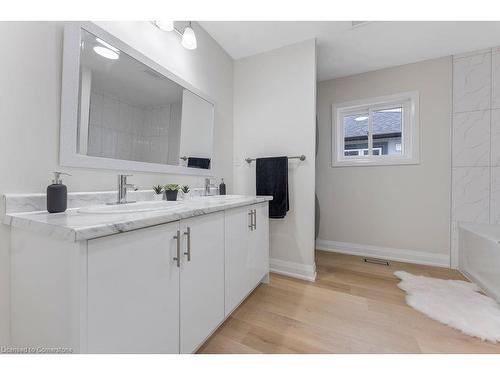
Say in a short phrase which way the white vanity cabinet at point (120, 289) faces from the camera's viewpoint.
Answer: facing the viewer and to the right of the viewer

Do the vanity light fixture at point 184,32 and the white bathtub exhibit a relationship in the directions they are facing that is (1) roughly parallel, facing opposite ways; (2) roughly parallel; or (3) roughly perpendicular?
roughly parallel, facing opposite ways

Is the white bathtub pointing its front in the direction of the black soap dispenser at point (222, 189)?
yes

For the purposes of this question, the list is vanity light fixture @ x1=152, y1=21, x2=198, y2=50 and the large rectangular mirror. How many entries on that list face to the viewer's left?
0

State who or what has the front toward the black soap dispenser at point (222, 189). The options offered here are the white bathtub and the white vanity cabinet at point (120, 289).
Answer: the white bathtub

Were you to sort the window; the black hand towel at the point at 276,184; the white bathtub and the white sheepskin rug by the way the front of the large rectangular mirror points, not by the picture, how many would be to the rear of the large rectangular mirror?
0

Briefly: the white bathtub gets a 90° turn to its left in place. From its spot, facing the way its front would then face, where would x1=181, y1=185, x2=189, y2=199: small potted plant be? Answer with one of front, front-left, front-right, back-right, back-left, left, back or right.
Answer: right

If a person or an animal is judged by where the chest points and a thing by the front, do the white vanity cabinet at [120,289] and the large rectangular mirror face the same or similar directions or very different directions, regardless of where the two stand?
same or similar directions

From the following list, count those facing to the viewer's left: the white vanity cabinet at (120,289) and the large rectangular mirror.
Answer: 0

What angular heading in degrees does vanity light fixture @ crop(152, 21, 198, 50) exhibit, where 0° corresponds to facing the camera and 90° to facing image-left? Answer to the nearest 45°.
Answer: approximately 315°

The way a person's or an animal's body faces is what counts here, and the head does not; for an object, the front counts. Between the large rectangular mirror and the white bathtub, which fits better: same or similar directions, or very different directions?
very different directions

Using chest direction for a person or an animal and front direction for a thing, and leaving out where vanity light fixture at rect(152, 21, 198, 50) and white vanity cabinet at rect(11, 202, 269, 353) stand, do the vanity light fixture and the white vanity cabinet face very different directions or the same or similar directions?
same or similar directions

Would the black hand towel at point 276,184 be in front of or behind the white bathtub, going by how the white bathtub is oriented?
in front
